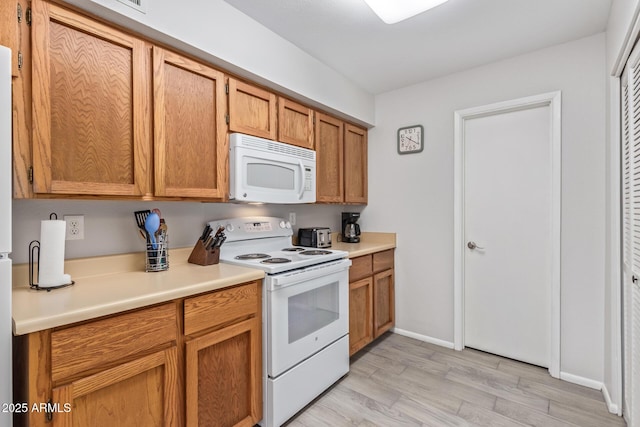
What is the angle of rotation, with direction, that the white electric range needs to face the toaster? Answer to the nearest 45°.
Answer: approximately 135° to its left

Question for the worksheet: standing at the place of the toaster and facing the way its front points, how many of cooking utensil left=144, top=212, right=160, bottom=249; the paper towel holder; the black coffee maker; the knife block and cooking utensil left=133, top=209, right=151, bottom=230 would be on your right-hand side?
4

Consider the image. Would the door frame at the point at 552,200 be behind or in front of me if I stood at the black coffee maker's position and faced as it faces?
in front

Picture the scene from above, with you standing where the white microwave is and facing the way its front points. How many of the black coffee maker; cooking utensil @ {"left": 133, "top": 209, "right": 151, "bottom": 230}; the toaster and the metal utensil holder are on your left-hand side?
2

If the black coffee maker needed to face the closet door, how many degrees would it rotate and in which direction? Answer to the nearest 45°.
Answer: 0° — it already faces it

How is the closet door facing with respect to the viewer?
to the viewer's left

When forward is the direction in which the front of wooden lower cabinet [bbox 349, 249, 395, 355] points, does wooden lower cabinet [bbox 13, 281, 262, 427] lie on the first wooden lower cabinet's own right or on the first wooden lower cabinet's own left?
on the first wooden lower cabinet's own right

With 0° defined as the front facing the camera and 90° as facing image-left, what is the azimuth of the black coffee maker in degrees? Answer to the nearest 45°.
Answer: approximately 315°

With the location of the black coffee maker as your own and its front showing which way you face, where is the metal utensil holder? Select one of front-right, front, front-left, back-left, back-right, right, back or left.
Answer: right
